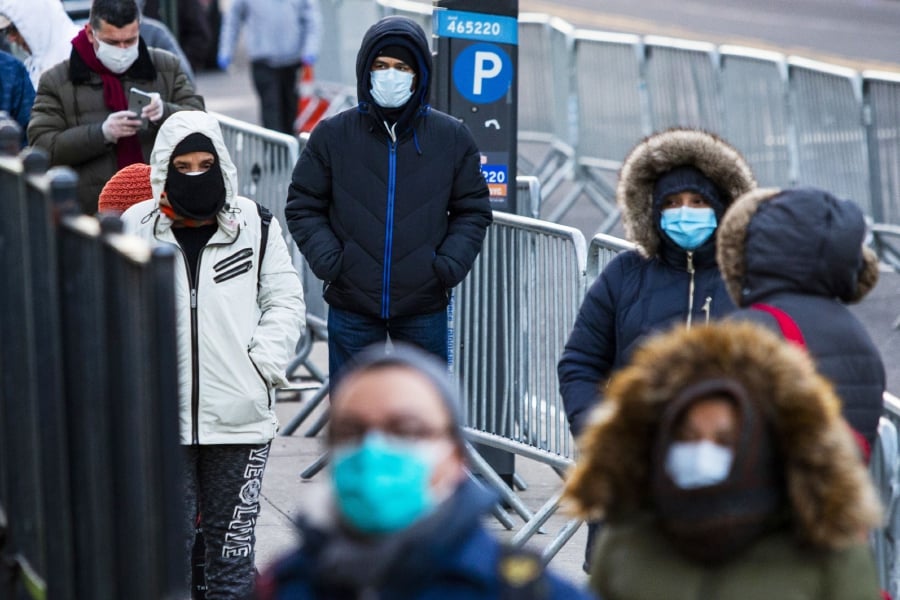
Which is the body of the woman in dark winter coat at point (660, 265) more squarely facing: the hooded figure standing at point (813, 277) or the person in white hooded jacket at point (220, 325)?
the hooded figure standing

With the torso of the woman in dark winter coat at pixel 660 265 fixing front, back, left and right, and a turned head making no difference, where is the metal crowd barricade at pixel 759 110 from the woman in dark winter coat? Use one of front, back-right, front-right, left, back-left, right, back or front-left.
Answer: back

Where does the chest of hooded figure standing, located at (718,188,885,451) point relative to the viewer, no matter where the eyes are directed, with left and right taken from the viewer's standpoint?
facing away from the viewer and to the left of the viewer

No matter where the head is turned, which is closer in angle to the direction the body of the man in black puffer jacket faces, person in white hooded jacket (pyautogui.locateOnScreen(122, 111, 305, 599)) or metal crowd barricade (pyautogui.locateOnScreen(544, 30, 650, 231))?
the person in white hooded jacket

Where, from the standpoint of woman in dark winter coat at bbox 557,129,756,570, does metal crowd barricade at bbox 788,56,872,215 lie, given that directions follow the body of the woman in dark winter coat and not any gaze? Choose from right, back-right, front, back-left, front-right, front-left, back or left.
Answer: back

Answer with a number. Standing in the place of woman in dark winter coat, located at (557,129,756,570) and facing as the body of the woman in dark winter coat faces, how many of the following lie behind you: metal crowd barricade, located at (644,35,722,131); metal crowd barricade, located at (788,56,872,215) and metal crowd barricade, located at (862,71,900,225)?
3

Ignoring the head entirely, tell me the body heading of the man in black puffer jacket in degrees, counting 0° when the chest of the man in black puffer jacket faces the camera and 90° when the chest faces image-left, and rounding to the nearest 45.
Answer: approximately 0°
